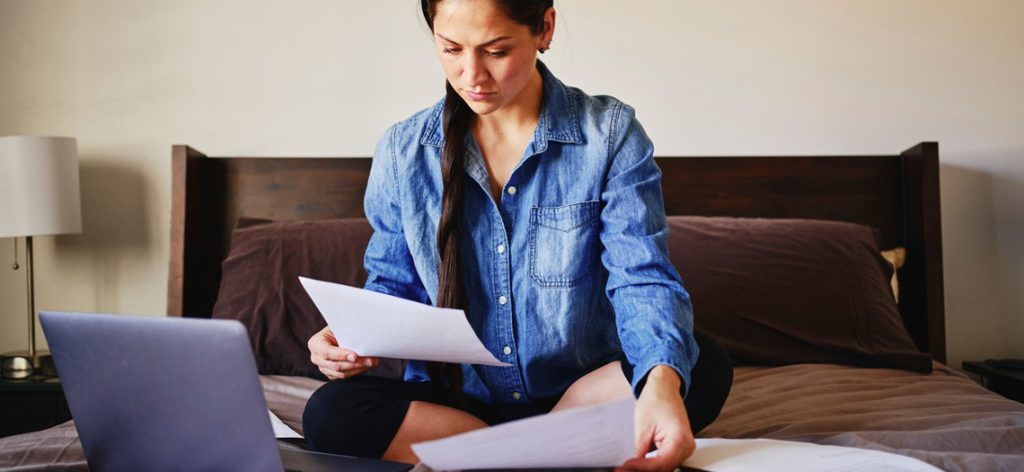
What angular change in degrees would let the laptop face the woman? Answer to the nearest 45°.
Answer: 0° — it already faces them

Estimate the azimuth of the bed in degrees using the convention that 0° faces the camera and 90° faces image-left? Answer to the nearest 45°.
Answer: approximately 0°

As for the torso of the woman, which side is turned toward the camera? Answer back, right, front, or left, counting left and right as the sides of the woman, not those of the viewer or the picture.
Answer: front

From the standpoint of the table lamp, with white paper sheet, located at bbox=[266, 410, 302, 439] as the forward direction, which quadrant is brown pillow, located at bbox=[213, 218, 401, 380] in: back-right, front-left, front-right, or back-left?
front-left

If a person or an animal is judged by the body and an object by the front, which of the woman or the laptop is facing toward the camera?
the woman

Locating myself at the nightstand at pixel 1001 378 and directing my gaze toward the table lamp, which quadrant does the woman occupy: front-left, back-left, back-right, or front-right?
front-left

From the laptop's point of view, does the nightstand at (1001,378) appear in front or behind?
in front

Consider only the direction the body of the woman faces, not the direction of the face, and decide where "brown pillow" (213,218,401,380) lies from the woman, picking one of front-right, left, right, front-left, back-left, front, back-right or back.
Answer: back-right

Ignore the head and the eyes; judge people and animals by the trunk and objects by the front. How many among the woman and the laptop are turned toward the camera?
1

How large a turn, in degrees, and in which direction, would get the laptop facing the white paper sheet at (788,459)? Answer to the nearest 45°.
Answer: approximately 45° to its right

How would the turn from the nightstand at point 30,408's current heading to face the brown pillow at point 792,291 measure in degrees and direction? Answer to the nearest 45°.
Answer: approximately 45° to its left

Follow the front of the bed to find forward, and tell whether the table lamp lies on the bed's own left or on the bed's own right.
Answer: on the bed's own right

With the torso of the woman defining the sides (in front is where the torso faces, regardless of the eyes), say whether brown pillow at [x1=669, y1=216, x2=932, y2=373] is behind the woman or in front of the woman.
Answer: behind

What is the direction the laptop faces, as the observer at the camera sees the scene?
facing away from the viewer and to the right of the viewer
